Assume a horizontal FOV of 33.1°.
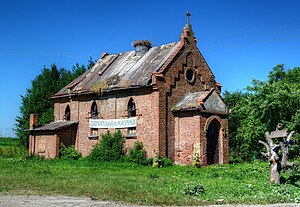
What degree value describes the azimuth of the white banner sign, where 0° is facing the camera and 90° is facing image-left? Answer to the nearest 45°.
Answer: approximately 0°

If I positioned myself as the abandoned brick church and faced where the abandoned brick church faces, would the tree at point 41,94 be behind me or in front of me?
behind

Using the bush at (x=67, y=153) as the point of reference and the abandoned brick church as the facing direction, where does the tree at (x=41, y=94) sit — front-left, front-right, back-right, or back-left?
back-left

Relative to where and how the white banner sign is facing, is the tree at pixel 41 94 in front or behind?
behind

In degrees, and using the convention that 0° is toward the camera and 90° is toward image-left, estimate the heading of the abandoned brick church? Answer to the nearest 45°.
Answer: approximately 315°
